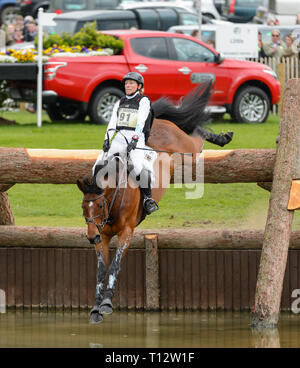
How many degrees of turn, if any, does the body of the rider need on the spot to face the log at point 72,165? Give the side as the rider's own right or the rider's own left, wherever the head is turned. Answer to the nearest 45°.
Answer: approximately 90° to the rider's own right

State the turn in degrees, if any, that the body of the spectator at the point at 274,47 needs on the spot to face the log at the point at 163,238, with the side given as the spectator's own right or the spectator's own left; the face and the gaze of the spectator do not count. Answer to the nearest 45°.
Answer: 0° — they already face it

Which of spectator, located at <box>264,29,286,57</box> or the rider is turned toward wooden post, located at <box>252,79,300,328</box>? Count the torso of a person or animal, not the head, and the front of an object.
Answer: the spectator

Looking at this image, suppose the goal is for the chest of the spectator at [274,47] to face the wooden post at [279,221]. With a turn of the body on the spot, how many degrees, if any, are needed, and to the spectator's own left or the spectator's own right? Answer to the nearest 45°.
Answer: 0° — they already face it

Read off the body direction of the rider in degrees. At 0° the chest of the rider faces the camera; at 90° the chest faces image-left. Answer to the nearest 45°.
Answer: approximately 45°

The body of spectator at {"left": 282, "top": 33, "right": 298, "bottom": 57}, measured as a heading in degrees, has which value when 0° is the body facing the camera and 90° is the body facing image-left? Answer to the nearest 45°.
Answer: approximately 45°

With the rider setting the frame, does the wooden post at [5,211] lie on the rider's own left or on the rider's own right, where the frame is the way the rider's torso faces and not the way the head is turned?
on the rider's own right
